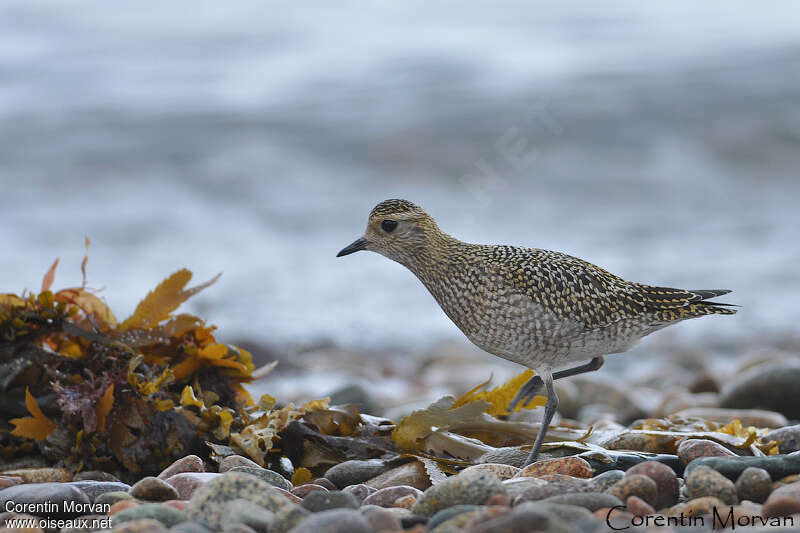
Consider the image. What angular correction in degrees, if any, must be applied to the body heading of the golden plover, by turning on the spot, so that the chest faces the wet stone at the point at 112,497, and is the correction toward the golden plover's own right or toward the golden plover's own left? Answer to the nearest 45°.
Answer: approximately 45° to the golden plover's own left

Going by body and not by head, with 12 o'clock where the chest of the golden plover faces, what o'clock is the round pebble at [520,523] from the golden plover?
The round pebble is roughly at 9 o'clock from the golden plover.

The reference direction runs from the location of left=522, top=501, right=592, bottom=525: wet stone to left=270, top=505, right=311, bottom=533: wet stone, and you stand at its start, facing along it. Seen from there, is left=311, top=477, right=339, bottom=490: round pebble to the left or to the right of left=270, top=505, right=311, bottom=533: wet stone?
right

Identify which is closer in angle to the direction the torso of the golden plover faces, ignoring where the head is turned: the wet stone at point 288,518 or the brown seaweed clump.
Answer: the brown seaweed clump

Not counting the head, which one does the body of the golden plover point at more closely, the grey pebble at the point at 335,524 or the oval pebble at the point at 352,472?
the oval pebble

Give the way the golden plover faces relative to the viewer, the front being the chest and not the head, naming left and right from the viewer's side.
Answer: facing to the left of the viewer

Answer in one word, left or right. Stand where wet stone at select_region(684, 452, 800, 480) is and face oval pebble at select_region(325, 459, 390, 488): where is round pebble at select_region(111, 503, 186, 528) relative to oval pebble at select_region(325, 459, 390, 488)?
left

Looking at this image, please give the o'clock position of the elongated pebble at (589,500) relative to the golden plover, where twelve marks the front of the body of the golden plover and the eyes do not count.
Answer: The elongated pebble is roughly at 9 o'clock from the golden plover.

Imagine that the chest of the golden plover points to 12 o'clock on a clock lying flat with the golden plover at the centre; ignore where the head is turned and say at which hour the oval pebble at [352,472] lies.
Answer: The oval pebble is roughly at 11 o'clock from the golden plover.
